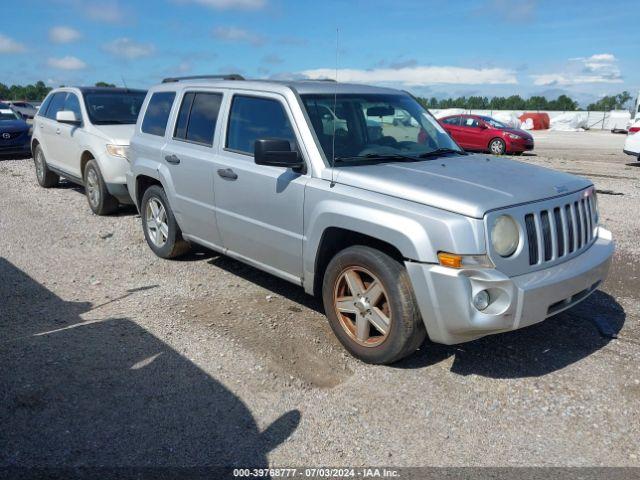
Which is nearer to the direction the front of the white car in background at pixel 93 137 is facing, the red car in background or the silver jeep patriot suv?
the silver jeep patriot suv

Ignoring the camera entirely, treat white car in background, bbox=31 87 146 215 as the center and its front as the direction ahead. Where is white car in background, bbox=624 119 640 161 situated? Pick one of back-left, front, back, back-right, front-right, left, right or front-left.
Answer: front-left

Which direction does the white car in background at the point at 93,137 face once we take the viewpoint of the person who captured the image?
facing the viewer and to the right of the viewer

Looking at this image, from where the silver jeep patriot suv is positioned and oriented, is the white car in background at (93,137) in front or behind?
behind

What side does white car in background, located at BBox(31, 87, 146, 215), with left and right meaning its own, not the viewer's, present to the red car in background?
left

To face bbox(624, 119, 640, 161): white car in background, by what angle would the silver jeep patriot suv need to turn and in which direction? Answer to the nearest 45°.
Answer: approximately 90° to its left

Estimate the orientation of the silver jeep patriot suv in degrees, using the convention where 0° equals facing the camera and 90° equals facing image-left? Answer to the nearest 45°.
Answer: approximately 315°

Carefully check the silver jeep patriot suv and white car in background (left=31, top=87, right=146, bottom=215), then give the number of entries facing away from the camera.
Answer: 0

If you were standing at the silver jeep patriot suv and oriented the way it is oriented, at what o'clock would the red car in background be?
The red car in background is roughly at 8 o'clock from the silver jeep patriot suv.
